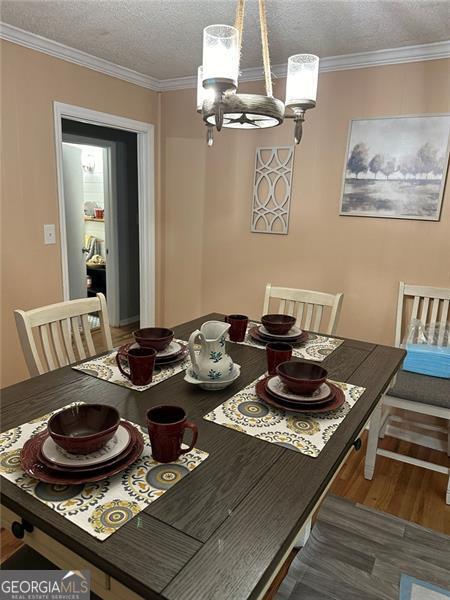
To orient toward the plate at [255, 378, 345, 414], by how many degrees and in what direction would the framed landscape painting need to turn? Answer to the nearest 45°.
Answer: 0° — it already faces it

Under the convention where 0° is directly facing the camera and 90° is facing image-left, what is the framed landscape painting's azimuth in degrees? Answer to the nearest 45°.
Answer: approximately 0°

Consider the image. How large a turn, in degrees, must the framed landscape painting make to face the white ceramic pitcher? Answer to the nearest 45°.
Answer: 0° — it already faces it

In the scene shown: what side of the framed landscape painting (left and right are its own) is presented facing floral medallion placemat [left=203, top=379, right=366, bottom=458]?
front

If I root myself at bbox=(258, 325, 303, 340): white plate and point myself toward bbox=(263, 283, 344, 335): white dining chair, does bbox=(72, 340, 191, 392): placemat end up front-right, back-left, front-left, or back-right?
back-left

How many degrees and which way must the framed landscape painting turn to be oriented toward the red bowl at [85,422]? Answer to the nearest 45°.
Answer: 0° — it already faces it

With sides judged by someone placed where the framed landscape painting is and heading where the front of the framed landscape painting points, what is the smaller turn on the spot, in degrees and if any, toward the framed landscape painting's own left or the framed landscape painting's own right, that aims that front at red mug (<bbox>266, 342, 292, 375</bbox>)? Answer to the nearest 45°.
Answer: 0° — it already faces it

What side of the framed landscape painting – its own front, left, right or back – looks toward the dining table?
front

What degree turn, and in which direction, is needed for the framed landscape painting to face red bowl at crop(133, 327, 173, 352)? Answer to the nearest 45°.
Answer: approximately 45° to its right

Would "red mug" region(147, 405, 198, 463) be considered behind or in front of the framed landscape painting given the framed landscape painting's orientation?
in front

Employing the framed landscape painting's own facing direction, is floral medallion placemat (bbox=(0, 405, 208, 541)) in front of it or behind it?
in front

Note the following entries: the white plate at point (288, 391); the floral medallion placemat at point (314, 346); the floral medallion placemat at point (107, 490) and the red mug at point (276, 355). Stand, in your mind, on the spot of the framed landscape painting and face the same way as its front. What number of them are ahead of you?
4
